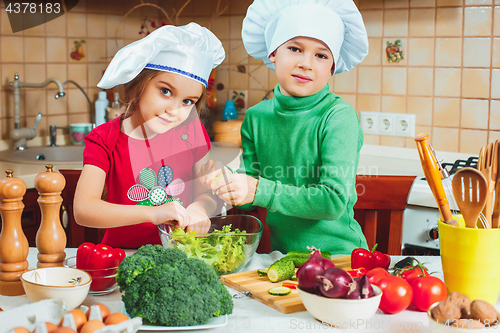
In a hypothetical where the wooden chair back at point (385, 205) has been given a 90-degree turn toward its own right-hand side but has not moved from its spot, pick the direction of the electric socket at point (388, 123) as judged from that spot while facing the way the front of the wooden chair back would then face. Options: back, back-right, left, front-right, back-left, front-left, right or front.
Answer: right

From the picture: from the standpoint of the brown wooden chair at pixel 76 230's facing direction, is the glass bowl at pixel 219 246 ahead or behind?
ahead

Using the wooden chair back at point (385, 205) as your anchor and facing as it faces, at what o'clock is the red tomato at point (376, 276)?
The red tomato is roughly at 12 o'clock from the wooden chair back.

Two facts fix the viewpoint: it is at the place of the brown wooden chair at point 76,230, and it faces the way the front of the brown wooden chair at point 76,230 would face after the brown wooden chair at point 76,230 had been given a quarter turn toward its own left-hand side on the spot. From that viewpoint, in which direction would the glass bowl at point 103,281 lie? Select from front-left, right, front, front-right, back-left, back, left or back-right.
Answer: right

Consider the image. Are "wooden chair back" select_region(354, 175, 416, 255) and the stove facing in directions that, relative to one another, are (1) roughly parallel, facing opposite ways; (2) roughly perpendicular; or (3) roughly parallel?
roughly parallel

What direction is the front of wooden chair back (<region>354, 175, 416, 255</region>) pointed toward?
toward the camera

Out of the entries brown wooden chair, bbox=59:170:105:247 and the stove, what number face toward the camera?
2

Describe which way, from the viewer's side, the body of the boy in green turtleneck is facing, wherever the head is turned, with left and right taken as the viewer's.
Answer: facing the viewer and to the left of the viewer

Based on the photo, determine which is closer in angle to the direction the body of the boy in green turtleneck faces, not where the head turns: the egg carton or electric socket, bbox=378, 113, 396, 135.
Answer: the egg carton

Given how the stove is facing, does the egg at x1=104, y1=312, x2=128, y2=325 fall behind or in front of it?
in front

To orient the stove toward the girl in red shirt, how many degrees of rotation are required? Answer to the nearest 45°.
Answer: approximately 45° to its right

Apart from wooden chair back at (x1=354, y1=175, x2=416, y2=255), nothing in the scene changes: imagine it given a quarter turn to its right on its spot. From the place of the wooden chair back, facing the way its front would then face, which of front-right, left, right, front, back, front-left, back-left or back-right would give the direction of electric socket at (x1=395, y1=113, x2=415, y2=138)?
right

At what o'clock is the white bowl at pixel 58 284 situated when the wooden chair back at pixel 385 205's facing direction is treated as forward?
The white bowl is roughly at 1 o'clock from the wooden chair back.

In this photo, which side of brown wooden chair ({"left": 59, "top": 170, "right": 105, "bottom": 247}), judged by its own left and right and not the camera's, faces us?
front

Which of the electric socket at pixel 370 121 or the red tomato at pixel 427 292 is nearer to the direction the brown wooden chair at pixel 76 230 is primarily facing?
the red tomato

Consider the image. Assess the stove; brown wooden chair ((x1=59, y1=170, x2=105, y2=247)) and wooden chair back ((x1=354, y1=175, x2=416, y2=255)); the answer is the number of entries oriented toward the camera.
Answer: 3

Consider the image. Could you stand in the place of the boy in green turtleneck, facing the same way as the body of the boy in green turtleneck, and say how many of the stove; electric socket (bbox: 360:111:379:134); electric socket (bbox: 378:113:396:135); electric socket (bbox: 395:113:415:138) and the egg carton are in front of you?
1
